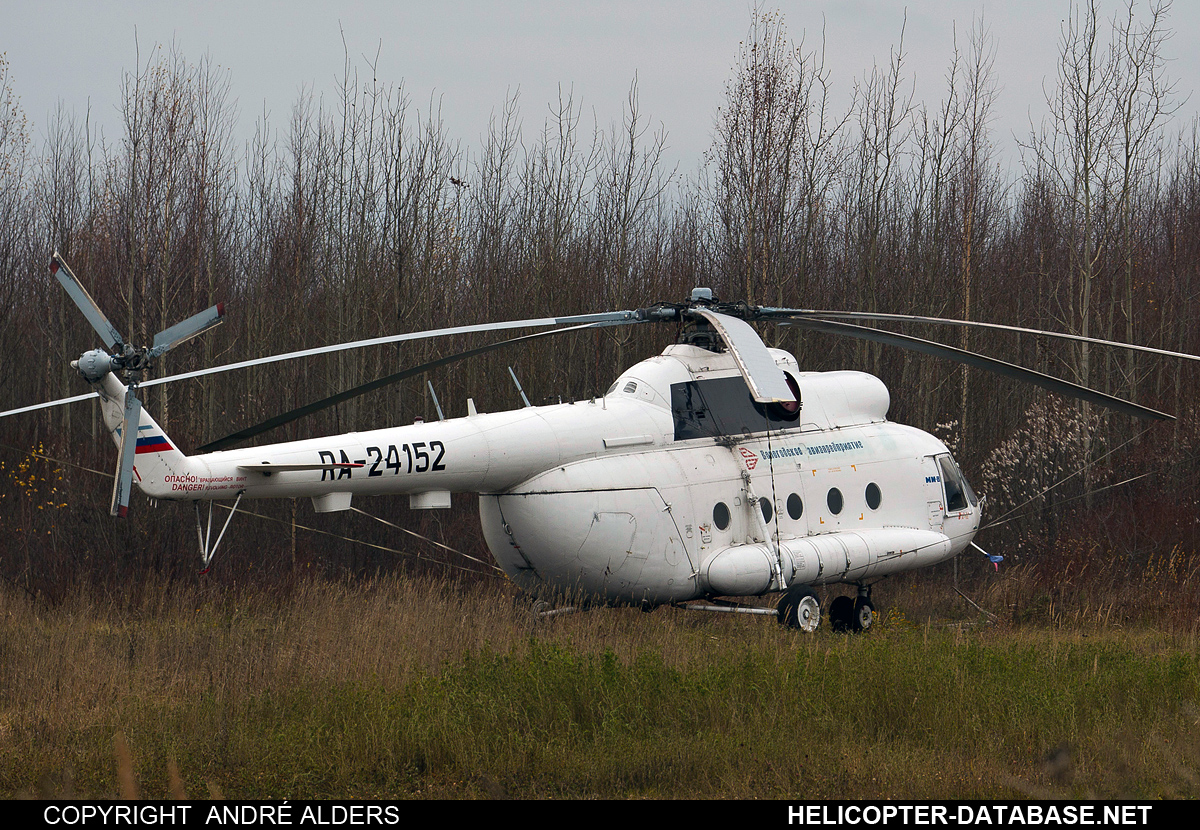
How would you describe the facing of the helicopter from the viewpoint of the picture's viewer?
facing away from the viewer and to the right of the viewer
